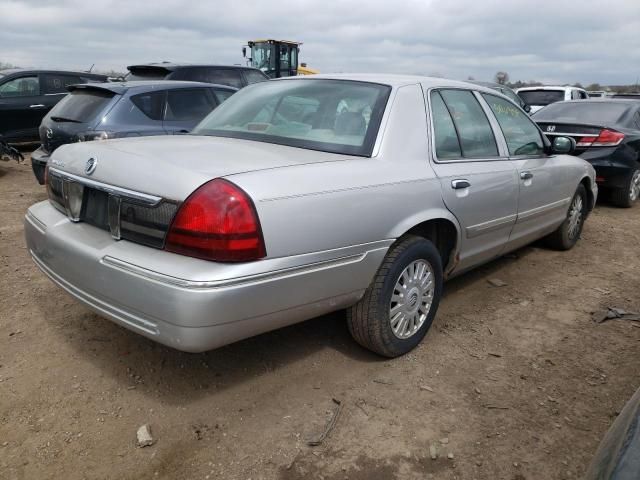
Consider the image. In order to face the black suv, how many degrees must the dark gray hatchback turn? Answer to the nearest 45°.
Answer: approximately 45° to its left

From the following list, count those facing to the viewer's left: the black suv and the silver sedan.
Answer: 1

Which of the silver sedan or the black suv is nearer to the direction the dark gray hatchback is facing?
the black suv

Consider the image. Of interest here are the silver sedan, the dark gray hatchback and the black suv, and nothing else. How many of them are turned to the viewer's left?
1

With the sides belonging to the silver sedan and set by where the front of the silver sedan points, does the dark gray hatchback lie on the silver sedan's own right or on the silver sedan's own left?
on the silver sedan's own left

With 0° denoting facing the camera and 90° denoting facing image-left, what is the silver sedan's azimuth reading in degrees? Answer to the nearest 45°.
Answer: approximately 225°

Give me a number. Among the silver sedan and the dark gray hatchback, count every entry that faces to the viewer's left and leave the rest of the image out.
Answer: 0

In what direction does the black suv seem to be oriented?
to the viewer's left

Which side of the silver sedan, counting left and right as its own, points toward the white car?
front

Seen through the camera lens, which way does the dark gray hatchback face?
facing away from the viewer and to the right of the viewer

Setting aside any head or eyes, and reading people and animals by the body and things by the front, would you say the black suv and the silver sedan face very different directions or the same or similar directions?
very different directions

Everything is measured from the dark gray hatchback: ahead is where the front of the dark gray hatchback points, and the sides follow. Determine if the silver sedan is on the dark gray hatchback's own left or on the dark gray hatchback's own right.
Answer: on the dark gray hatchback's own right

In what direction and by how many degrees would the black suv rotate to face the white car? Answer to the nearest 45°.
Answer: approximately 180°
